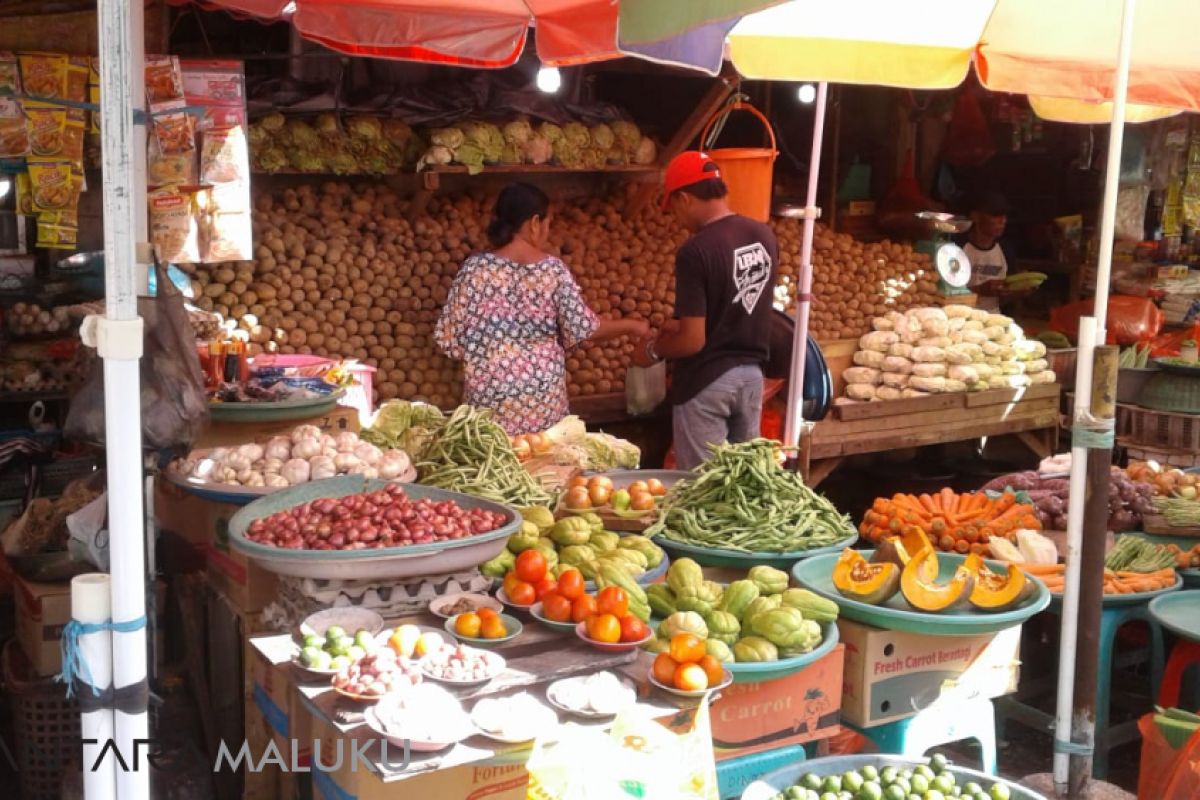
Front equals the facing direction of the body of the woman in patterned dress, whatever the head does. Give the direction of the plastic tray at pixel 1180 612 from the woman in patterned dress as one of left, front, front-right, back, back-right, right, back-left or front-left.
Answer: right

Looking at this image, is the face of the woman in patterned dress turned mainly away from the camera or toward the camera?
away from the camera

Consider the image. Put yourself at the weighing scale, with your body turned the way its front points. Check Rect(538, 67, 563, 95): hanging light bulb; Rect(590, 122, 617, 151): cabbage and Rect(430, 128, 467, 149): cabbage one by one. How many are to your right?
3

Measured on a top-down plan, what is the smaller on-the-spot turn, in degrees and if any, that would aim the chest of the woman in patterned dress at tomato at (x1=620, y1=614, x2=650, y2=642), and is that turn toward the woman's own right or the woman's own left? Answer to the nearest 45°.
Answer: approximately 135° to the woman's own right

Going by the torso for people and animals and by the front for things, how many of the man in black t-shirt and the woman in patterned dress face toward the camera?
0

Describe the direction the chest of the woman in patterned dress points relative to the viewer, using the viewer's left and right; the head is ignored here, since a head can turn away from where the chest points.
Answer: facing away from the viewer and to the right of the viewer

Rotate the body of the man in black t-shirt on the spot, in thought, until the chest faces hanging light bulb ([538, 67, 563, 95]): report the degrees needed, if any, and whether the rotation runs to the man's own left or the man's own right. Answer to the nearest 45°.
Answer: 0° — they already face it

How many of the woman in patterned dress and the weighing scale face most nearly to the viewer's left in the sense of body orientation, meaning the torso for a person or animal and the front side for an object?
0

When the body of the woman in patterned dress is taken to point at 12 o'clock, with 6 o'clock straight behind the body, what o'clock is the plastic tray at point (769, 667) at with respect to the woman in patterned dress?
The plastic tray is roughly at 4 o'clock from the woman in patterned dress.

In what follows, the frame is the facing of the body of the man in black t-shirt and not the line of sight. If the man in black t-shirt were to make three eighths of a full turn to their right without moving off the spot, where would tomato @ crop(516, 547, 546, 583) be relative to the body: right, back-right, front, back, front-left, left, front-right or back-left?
right

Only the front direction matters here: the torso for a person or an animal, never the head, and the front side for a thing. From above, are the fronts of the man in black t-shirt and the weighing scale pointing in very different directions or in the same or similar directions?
very different directions

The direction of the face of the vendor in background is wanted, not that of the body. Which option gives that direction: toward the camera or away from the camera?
toward the camera

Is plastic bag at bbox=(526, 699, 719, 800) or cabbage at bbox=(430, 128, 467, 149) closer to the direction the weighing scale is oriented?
the plastic bag
